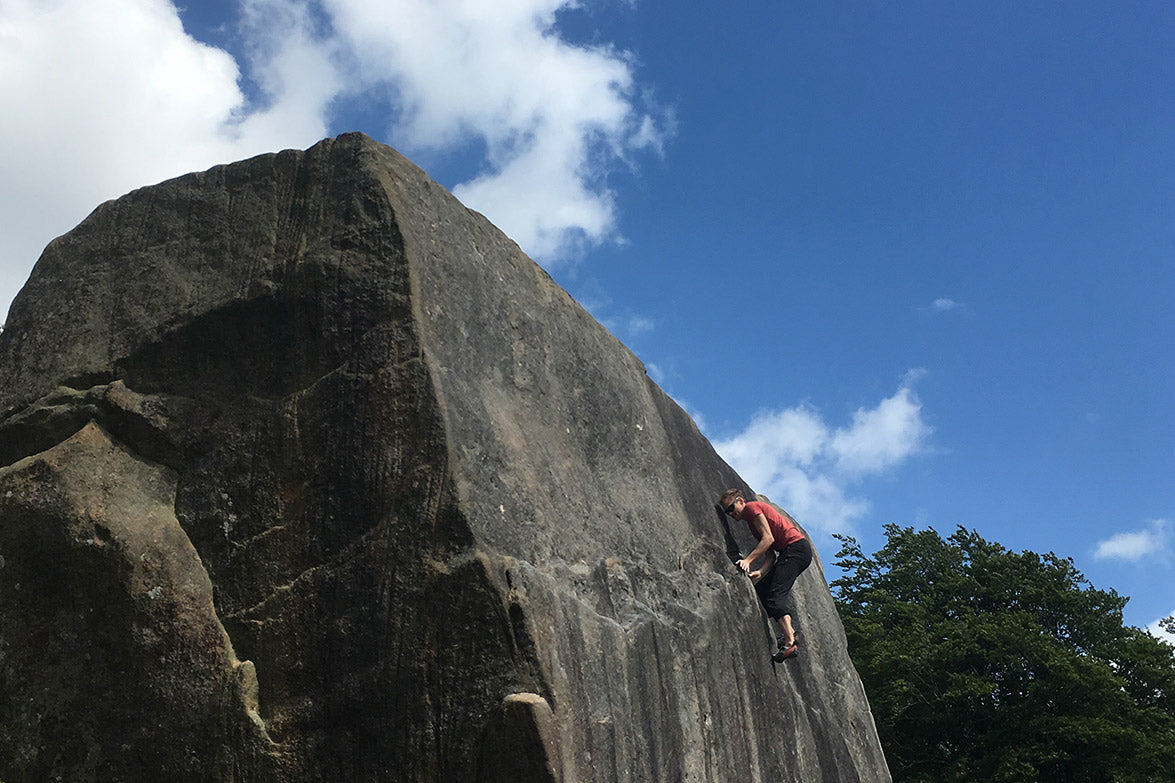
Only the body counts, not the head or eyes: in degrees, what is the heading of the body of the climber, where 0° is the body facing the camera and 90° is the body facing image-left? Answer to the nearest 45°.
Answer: approximately 90°
